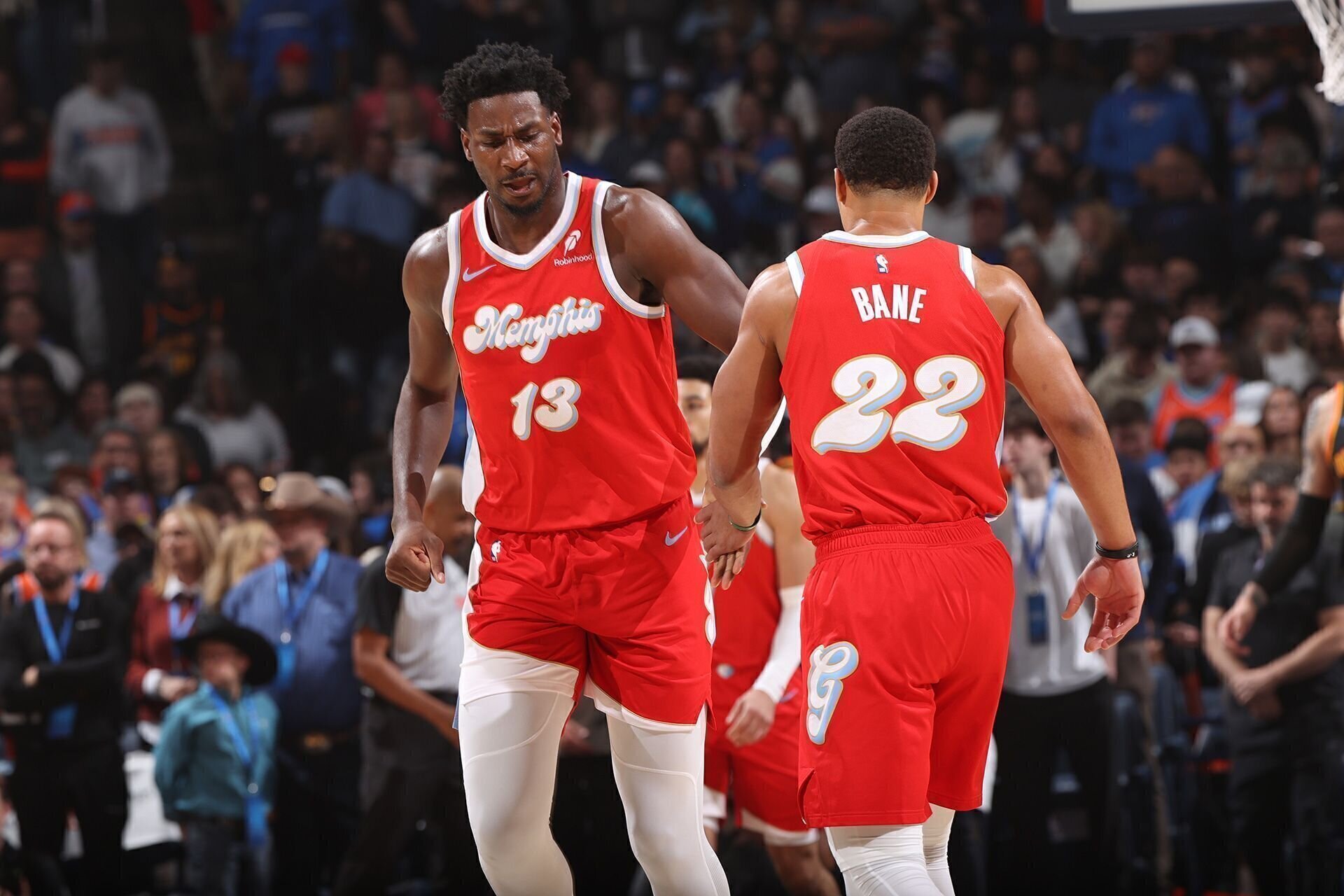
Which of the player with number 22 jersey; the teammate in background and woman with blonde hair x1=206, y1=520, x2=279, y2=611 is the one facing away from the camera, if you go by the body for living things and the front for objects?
the player with number 22 jersey

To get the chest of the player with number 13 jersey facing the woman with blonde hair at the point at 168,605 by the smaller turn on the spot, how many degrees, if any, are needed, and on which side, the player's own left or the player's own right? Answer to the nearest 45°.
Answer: approximately 135° to the player's own right

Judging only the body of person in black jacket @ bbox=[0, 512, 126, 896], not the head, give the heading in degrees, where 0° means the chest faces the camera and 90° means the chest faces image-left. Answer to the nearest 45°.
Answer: approximately 0°

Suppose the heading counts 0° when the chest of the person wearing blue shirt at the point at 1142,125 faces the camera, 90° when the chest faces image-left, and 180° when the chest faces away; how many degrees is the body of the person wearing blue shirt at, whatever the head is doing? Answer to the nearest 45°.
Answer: approximately 0°

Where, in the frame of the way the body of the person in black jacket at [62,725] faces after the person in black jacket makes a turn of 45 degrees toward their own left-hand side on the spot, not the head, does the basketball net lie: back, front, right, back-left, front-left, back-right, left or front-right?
front

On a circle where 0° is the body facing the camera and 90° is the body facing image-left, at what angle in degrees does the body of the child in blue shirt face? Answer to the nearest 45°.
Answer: approximately 315°

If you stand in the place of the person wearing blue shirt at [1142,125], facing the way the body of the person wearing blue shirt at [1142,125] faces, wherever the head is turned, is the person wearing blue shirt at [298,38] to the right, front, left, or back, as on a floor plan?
right
